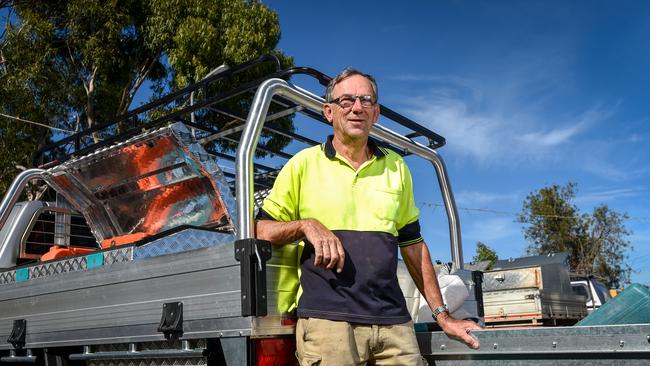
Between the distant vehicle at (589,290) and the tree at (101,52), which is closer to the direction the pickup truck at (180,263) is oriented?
the tree

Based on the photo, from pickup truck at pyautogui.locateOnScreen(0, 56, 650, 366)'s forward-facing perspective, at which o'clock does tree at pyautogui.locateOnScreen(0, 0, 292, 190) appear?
The tree is roughly at 1 o'clock from the pickup truck.

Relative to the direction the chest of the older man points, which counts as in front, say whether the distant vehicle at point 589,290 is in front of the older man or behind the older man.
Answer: behind

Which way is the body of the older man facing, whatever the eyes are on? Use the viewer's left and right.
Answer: facing the viewer

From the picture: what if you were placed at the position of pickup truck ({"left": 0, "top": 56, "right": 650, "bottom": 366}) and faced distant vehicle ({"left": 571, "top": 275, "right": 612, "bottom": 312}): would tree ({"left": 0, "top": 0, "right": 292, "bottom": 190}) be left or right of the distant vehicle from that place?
left

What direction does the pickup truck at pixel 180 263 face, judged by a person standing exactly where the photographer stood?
facing away from the viewer and to the left of the viewer

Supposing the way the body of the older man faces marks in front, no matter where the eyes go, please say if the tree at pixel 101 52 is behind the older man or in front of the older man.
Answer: behind
